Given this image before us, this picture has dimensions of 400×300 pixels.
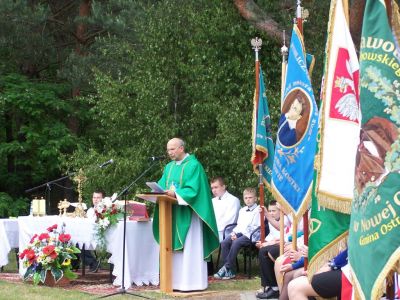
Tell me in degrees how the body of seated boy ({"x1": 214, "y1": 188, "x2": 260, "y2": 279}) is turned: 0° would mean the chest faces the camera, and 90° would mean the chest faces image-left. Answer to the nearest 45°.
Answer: approximately 45°

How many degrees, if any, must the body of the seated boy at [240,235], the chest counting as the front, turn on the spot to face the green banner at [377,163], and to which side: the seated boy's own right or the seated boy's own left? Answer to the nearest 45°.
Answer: approximately 45° to the seated boy's own left

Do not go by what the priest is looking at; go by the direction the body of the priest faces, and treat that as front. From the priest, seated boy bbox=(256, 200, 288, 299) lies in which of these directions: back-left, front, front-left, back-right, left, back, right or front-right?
left

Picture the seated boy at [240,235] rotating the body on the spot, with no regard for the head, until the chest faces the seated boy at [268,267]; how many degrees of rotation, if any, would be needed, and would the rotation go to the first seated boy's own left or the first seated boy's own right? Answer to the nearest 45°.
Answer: approximately 45° to the first seated boy's own left

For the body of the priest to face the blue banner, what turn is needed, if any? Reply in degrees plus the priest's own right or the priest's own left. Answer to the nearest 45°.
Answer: approximately 135° to the priest's own left

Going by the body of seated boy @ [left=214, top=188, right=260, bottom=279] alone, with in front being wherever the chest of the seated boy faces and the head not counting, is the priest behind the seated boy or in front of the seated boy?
in front

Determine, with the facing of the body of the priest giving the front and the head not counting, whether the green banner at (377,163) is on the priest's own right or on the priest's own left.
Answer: on the priest's own left

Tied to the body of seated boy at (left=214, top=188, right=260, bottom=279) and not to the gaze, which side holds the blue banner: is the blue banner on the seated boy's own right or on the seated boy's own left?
on the seated boy's own left
